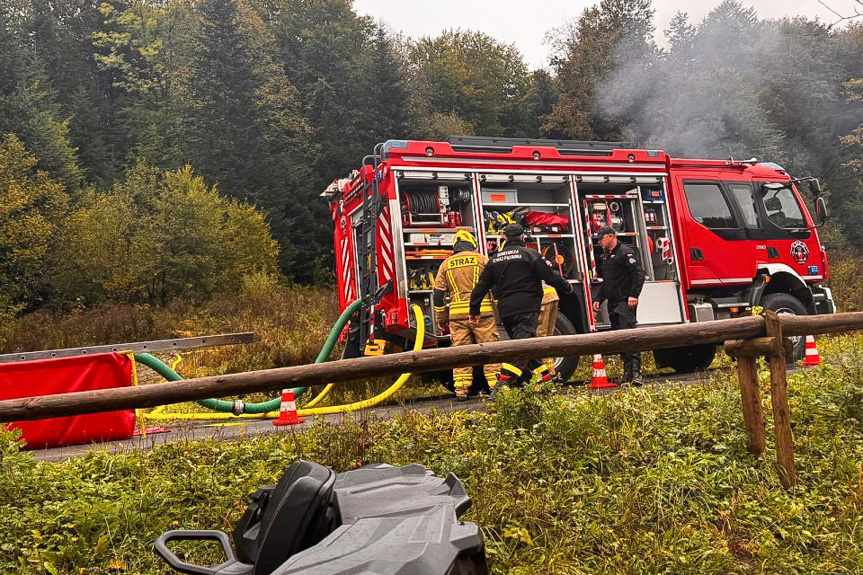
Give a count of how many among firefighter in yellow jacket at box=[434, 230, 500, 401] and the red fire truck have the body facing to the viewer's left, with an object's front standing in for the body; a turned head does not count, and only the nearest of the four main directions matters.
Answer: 0

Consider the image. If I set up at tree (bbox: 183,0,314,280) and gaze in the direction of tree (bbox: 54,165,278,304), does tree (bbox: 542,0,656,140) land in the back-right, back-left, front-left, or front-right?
back-left

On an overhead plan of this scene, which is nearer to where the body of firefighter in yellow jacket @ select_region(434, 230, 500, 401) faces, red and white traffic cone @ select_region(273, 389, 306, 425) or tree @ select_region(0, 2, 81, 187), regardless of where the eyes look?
the tree

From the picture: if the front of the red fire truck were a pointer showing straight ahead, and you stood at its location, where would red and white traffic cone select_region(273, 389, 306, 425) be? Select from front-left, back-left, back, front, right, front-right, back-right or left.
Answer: back

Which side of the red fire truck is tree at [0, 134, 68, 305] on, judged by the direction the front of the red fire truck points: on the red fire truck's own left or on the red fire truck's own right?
on the red fire truck's own left

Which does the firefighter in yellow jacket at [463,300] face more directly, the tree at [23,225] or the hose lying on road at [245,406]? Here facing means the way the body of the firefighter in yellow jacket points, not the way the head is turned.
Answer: the tree

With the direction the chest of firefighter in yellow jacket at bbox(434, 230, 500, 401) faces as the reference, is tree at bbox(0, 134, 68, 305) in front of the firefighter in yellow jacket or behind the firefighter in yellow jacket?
in front

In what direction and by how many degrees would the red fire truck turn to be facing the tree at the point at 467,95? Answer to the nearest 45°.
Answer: approximately 45° to its left

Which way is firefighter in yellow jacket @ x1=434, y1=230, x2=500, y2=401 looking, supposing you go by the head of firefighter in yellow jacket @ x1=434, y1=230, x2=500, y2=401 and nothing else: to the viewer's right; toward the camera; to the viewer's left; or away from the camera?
away from the camera

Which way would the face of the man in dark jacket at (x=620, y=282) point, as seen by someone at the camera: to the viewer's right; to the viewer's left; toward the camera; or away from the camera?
to the viewer's left

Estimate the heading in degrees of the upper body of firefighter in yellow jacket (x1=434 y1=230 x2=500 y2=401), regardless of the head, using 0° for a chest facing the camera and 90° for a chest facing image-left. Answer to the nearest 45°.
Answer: approximately 180°

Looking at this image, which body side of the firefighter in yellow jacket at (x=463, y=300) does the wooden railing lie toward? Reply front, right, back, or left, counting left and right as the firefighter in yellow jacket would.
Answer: back

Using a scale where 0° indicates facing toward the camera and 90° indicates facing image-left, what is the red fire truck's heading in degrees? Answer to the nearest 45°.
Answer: approximately 225°
